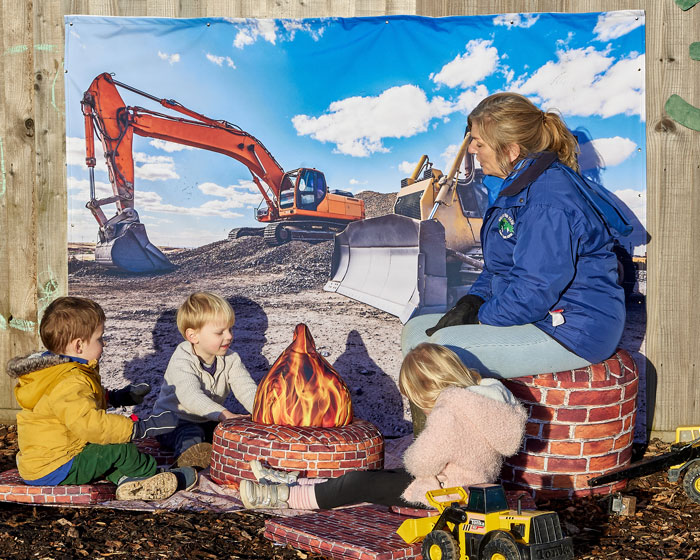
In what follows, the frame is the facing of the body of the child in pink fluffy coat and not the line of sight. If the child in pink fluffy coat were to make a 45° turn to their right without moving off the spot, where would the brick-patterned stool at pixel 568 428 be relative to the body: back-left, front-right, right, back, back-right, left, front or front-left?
right

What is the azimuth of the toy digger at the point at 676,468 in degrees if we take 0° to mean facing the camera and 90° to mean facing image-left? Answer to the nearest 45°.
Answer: approximately 90°

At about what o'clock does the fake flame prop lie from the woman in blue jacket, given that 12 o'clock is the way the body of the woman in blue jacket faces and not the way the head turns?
The fake flame prop is roughly at 12 o'clock from the woman in blue jacket.

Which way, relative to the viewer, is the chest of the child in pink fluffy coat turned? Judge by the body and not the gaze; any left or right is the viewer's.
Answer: facing to the left of the viewer

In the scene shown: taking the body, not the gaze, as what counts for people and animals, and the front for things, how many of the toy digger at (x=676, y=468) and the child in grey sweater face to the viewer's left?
1

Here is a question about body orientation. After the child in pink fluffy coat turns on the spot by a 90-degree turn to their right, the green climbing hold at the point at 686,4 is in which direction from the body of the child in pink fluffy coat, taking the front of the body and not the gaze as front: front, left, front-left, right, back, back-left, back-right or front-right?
front-right

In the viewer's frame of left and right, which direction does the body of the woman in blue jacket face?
facing to the left of the viewer

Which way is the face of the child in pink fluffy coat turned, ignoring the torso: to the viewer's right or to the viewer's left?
to the viewer's left

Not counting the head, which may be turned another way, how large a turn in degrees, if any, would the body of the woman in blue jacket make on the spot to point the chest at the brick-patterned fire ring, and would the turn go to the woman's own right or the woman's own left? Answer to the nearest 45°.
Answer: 0° — they already face it

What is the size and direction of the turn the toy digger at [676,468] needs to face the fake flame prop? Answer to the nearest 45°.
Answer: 0° — it already faces it
